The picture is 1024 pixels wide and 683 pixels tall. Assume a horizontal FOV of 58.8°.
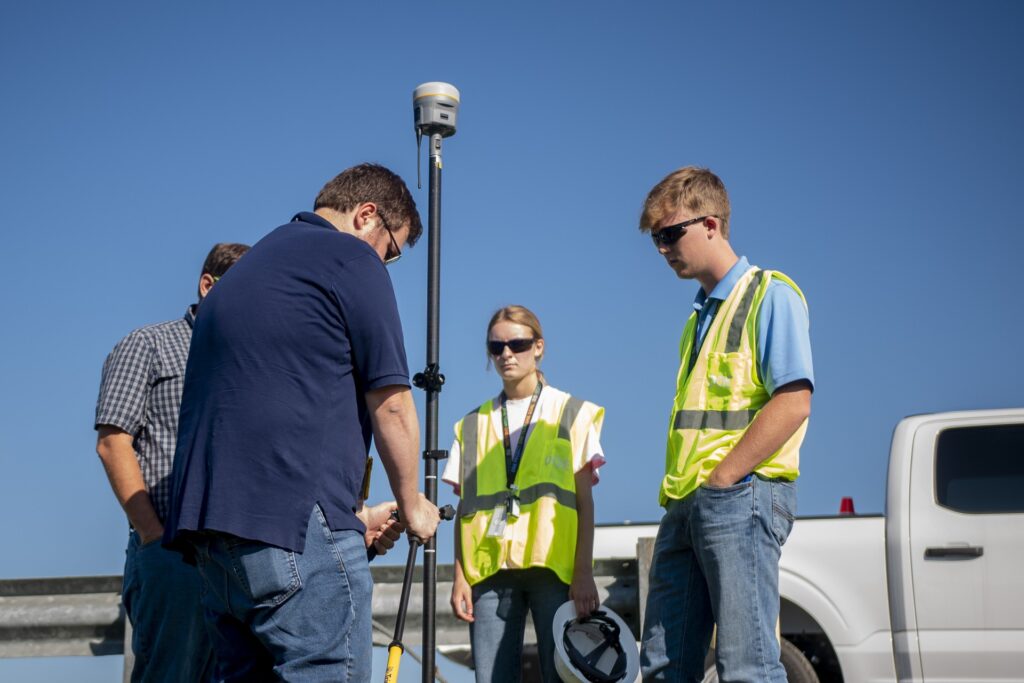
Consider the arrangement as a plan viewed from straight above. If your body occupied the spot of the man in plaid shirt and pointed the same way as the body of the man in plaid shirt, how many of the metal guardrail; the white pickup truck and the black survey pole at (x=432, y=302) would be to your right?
0

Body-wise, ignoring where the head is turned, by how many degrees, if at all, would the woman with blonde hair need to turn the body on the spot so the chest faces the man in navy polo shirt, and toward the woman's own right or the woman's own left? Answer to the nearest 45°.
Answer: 0° — they already face them

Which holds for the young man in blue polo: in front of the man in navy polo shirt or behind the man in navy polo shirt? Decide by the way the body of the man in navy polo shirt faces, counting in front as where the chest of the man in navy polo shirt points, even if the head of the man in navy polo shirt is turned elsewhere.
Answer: in front

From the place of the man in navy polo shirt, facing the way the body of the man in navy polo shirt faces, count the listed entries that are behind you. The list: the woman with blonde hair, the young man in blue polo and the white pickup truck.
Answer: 0

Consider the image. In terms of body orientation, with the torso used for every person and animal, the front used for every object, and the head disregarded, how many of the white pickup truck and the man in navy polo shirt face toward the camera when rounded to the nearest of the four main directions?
0

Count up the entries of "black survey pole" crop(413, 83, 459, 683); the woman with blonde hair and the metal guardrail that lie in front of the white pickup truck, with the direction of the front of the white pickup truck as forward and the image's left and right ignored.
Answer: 0

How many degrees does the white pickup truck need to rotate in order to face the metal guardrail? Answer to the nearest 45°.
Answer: approximately 135° to its right

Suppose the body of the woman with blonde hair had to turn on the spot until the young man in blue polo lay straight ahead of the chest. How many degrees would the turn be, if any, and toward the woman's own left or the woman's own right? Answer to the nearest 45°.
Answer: approximately 45° to the woman's own left

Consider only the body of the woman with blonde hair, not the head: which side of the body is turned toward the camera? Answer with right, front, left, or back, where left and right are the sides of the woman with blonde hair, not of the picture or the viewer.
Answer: front

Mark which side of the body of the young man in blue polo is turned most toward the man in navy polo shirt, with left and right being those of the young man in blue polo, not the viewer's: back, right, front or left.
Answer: front

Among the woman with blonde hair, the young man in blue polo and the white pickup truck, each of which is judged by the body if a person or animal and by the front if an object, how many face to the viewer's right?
1

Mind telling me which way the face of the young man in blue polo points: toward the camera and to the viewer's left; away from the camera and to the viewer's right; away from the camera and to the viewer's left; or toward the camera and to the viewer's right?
toward the camera and to the viewer's left

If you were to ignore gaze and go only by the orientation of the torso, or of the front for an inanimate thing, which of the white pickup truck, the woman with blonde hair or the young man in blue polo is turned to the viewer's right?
the white pickup truck

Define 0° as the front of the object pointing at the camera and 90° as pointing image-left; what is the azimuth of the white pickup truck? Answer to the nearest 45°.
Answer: approximately 270°

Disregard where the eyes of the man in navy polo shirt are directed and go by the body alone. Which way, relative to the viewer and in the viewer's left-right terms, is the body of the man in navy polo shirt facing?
facing away from the viewer and to the right of the viewer

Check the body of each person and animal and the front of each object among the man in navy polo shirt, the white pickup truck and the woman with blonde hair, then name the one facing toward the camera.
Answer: the woman with blonde hair

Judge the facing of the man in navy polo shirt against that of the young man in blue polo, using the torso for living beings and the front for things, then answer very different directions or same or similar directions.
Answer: very different directions

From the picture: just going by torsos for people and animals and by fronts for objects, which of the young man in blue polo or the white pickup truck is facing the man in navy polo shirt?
the young man in blue polo
